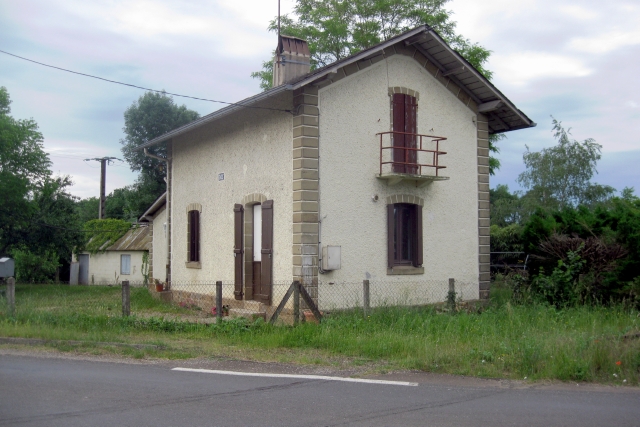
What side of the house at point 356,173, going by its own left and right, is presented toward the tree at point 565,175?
back

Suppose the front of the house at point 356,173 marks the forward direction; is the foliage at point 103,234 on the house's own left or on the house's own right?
on the house's own right

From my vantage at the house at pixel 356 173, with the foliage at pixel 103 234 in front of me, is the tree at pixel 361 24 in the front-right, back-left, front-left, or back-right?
front-right

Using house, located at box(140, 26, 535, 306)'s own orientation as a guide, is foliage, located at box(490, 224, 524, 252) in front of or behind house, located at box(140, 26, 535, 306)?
behind

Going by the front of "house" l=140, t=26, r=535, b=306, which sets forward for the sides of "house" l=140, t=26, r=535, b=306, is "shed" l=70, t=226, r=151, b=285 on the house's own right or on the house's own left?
on the house's own right

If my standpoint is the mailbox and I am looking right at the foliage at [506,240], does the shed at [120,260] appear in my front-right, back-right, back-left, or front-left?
front-left

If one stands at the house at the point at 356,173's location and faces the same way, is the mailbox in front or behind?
in front

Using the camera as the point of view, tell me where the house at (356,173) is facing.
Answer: facing the viewer and to the left of the viewer

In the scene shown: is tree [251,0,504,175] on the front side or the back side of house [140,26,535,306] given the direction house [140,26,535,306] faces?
on the back side

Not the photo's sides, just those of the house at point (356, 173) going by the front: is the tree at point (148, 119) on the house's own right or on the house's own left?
on the house's own right
